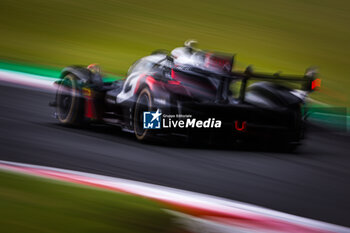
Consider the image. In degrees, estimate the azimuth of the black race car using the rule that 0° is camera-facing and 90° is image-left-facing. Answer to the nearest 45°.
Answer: approximately 135°
